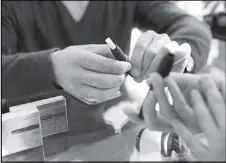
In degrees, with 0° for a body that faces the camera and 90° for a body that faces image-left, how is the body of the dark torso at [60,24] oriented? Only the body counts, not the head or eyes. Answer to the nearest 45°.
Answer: approximately 0°
